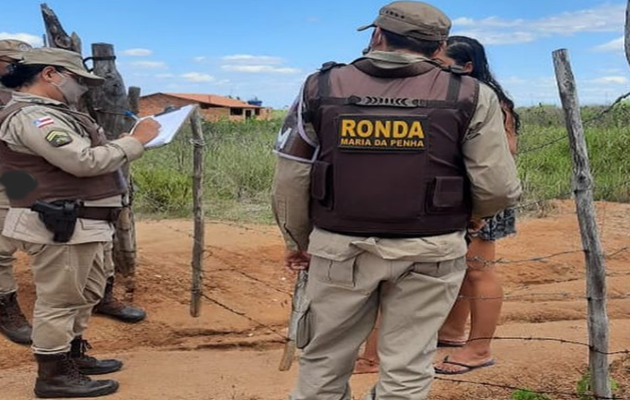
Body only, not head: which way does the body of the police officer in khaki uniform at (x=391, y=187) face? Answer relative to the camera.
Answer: away from the camera

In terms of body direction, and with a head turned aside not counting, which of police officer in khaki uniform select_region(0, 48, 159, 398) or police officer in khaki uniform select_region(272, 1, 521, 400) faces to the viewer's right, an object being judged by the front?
police officer in khaki uniform select_region(0, 48, 159, 398)

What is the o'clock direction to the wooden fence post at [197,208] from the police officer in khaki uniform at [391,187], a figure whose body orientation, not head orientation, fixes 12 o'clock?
The wooden fence post is roughly at 11 o'clock from the police officer in khaki uniform.

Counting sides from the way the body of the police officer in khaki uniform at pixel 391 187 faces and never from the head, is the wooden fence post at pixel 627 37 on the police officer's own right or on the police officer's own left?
on the police officer's own right

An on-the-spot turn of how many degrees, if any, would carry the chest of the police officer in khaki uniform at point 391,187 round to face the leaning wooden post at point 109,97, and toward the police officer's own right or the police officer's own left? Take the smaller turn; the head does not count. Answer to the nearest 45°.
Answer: approximately 45° to the police officer's own left

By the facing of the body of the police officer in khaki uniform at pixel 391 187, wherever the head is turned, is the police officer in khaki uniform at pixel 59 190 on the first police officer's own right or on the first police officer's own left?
on the first police officer's own left

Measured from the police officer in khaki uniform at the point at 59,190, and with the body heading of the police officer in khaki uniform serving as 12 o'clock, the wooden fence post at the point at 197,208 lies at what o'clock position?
The wooden fence post is roughly at 10 o'clock from the police officer in khaki uniform.

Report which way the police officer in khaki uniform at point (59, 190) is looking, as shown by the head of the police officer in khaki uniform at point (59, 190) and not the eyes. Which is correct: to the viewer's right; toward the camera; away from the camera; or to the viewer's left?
to the viewer's right

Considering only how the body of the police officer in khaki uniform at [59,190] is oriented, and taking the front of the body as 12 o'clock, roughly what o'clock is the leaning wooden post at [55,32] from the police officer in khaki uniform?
The leaning wooden post is roughly at 9 o'clock from the police officer in khaki uniform.

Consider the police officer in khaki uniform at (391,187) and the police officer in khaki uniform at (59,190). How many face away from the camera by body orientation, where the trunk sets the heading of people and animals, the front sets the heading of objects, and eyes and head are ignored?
1

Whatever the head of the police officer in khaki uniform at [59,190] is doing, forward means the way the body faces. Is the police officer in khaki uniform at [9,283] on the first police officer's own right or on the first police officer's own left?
on the first police officer's own left

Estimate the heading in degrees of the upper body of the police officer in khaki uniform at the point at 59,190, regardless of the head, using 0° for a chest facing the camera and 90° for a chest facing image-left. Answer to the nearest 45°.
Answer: approximately 270°

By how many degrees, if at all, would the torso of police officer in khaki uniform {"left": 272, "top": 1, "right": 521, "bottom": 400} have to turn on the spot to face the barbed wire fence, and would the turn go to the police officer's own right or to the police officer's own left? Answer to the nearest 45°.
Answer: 0° — they already face it

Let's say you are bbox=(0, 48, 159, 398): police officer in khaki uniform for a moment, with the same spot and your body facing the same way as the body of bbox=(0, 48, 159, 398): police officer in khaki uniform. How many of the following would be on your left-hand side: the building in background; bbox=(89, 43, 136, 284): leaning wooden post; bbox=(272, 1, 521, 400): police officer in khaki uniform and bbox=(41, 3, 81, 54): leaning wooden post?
3
